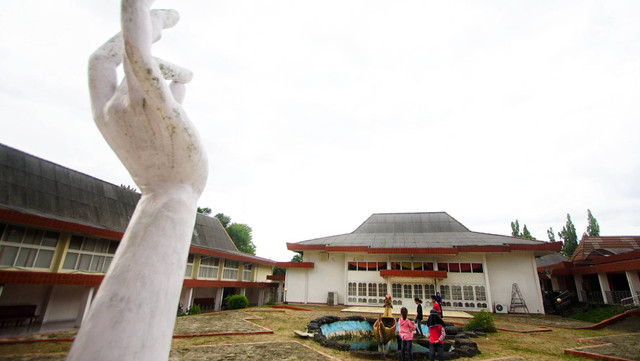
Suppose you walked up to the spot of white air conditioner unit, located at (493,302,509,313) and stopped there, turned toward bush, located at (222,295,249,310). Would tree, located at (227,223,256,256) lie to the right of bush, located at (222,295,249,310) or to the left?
right

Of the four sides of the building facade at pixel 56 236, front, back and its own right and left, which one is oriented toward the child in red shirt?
front

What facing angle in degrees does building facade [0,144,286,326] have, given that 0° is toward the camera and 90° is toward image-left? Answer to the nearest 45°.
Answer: approximately 315°

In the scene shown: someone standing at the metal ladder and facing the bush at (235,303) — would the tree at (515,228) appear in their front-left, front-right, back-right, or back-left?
back-right

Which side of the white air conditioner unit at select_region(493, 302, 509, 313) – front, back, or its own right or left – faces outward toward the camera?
front

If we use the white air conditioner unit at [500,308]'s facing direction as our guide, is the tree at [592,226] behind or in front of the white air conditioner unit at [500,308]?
behind

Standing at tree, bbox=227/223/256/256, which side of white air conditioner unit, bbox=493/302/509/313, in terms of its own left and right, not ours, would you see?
right

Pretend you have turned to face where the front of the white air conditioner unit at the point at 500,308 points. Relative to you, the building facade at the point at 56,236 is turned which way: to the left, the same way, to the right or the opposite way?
to the left

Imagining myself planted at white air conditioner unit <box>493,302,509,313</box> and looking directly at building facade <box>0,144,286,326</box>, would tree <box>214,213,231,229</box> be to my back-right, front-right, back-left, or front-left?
front-right
